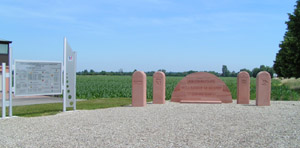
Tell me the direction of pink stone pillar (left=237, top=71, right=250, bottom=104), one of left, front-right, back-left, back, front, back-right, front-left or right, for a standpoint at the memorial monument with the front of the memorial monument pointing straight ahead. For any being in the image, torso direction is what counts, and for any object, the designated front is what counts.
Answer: left

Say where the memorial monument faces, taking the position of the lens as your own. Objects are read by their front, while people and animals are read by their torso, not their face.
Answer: facing the viewer

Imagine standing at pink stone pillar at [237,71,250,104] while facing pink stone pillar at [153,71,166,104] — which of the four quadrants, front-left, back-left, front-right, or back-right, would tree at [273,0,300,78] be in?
back-right

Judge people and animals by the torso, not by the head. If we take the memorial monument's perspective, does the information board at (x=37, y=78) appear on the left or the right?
on its right

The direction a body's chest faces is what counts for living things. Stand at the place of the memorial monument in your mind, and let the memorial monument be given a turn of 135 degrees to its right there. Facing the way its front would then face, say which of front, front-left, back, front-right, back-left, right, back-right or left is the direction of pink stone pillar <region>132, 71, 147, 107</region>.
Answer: left

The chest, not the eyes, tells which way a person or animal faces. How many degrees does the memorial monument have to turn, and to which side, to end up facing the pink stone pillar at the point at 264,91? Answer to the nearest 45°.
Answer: approximately 90° to its left

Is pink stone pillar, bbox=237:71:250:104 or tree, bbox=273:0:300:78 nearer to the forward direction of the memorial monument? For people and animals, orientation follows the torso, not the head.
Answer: the pink stone pillar

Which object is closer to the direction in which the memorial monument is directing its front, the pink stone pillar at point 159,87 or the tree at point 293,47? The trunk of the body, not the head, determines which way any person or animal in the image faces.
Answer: the pink stone pillar
